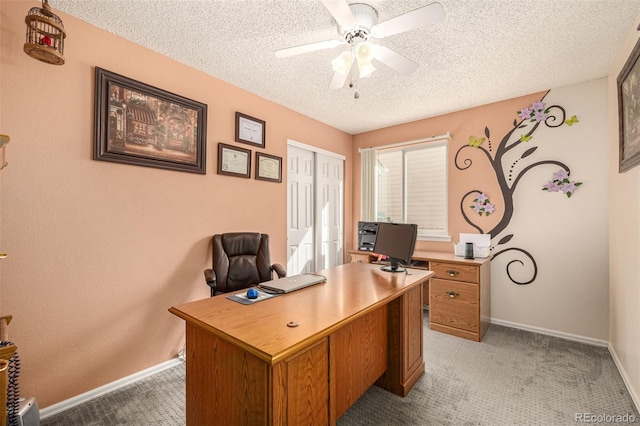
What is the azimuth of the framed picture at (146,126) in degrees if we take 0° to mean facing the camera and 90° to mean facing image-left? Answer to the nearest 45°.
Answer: approximately 315°

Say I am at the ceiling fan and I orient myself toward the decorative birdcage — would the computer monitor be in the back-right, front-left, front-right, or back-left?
back-right

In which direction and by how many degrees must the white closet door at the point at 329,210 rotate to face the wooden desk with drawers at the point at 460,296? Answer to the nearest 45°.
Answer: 0° — it already faces it

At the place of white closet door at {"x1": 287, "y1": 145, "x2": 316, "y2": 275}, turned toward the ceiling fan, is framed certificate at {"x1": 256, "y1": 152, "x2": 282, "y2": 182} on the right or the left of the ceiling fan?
right

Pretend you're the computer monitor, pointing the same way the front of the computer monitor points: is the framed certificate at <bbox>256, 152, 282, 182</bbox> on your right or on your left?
on your right

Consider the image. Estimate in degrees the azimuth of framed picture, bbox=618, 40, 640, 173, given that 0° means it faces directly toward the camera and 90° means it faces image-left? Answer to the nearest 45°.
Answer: approximately 90°

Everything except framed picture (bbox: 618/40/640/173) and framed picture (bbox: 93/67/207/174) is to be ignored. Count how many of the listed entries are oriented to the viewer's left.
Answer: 1

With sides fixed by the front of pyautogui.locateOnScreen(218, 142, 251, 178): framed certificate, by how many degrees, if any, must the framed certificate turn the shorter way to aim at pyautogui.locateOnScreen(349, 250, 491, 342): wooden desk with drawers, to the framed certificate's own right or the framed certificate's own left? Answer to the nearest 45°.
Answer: approximately 45° to the framed certificate's own left

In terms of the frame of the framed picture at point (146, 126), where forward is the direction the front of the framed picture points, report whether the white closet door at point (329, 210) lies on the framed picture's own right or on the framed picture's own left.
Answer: on the framed picture's own left

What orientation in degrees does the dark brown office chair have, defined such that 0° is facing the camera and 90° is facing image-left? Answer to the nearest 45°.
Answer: approximately 0°
